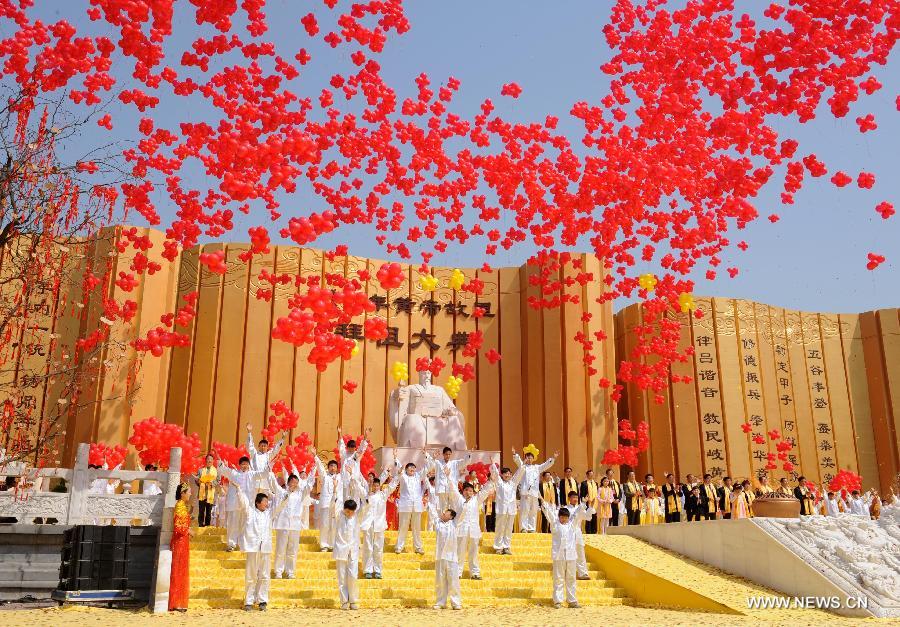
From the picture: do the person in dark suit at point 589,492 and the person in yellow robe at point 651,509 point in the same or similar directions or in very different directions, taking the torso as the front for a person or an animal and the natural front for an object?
same or similar directions

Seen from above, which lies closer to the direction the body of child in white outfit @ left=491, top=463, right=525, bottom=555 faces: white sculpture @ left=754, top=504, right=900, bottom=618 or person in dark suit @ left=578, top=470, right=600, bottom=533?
the white sculpture

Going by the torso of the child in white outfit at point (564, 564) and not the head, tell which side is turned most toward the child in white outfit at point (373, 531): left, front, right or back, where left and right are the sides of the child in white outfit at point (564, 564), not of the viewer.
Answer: right

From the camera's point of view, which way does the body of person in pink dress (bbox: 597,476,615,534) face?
toward the camera

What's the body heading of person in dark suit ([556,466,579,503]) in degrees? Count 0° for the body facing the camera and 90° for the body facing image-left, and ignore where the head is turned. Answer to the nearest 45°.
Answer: approximately 0°

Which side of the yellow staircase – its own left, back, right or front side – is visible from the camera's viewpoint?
front

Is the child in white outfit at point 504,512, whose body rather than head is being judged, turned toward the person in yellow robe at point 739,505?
no

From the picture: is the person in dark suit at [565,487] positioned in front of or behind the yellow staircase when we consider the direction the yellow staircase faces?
behind

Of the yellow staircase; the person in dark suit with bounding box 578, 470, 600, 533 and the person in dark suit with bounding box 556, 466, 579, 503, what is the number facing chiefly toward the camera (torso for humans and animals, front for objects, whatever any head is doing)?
3

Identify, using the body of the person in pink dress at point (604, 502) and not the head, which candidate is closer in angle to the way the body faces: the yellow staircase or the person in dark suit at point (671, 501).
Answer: the yellow staircase

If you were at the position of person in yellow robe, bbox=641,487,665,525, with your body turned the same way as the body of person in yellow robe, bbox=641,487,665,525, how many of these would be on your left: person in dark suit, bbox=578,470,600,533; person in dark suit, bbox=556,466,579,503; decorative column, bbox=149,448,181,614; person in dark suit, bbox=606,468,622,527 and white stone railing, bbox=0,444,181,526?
0

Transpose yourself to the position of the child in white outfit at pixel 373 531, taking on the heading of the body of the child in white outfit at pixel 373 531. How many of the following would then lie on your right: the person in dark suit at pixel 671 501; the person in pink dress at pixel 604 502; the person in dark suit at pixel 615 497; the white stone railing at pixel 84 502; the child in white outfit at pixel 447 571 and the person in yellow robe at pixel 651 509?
1

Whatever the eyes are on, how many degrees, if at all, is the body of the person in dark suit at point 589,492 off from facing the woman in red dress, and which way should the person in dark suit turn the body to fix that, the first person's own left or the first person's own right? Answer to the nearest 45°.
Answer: approximately 45° to the first person's own right

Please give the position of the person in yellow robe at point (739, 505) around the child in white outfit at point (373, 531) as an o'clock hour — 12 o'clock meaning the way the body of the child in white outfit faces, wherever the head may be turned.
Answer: The person in yellow robe is roughly at 8 o'clock from the child in white outfit.

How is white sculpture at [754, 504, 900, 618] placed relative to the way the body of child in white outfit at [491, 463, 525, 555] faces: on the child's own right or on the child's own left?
on the child's own left

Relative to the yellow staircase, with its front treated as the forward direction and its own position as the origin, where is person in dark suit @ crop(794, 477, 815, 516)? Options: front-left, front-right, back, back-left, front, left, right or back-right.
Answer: back-left

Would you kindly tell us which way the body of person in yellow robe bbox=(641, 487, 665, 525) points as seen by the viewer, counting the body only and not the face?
toward the camera

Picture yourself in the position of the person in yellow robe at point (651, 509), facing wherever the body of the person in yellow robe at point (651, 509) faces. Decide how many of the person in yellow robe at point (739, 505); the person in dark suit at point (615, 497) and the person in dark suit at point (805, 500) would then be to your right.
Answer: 1

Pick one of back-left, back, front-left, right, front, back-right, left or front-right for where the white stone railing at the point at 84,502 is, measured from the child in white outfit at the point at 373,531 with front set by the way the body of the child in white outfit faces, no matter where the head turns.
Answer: right
